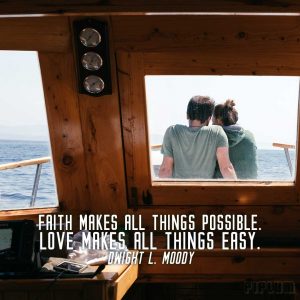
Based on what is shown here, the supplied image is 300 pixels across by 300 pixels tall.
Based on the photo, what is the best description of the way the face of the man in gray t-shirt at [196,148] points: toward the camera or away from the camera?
away from the camera

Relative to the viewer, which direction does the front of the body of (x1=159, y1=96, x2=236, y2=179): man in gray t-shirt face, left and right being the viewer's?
facing away from the viewer
